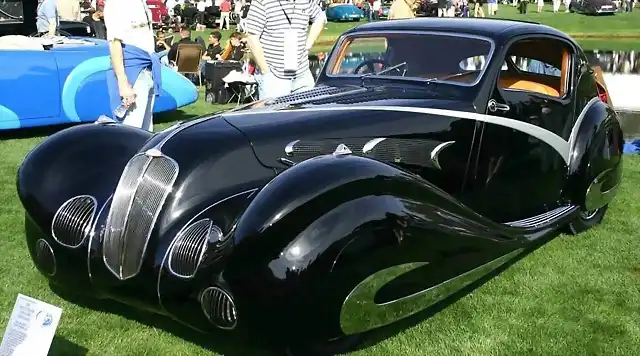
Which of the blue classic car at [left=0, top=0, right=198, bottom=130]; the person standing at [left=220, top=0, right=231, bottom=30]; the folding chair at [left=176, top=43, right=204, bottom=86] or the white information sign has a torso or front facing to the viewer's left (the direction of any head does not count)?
the blue classic car

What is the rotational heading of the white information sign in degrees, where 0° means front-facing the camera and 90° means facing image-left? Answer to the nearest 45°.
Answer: approximately 0°

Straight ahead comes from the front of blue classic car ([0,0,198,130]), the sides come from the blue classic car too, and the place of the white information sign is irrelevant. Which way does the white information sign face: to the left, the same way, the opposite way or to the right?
to the left

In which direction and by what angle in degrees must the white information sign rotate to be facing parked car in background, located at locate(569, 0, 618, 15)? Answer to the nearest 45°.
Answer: approximately 135° to its left

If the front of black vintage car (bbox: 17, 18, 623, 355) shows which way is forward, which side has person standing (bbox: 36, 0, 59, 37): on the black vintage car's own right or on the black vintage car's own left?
on the black vintage car's own right
